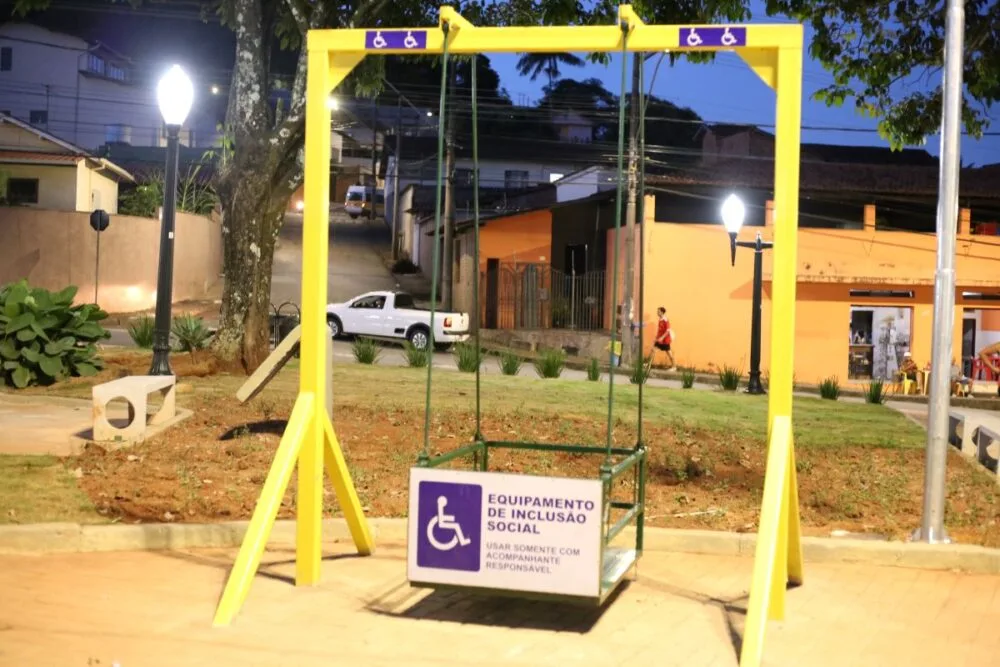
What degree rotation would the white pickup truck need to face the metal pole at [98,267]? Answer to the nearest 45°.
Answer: approximately 45° to its left

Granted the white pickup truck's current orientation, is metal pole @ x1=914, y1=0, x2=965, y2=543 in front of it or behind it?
behind

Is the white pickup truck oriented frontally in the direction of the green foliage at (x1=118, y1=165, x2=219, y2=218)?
yes

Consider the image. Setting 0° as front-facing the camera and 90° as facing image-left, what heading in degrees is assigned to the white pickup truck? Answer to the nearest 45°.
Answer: approximately 135°

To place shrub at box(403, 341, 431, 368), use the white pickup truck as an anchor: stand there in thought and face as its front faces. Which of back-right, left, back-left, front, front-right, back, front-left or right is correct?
back-left

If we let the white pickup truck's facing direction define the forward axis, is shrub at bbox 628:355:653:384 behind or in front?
behind

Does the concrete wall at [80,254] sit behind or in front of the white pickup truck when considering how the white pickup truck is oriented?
in front

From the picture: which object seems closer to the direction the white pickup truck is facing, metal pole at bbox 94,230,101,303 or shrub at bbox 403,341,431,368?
the metal pole

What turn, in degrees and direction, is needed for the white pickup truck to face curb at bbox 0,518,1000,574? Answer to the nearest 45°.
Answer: approximately 135° to its left

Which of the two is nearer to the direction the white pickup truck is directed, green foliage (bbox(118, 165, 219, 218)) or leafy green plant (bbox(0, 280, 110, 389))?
the green foliage

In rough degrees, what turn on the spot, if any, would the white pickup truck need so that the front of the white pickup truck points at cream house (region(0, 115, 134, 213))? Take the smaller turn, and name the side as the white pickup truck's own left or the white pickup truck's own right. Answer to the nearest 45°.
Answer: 0° — it already faces it
